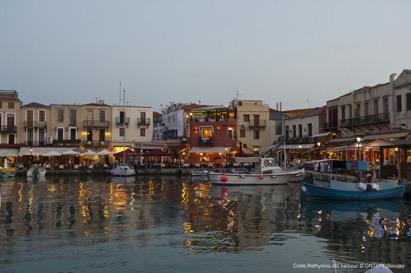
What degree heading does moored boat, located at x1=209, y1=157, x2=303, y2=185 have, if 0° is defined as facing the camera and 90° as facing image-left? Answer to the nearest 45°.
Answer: approximately 270°

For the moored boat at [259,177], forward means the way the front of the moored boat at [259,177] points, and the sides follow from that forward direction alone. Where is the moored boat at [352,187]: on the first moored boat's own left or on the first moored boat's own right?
on the first moored boat's own right
